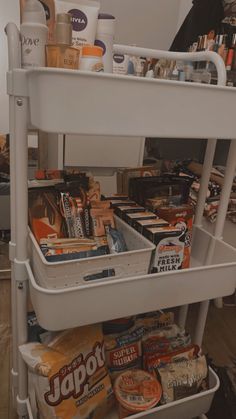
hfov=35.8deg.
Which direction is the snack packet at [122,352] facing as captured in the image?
toward the camera

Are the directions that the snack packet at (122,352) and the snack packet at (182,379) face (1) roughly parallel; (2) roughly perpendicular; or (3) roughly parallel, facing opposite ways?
roughly parallel

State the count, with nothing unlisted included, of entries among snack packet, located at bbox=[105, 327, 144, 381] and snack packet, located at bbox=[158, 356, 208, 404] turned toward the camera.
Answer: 2

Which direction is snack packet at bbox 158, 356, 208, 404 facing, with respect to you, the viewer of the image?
facing the viewer
